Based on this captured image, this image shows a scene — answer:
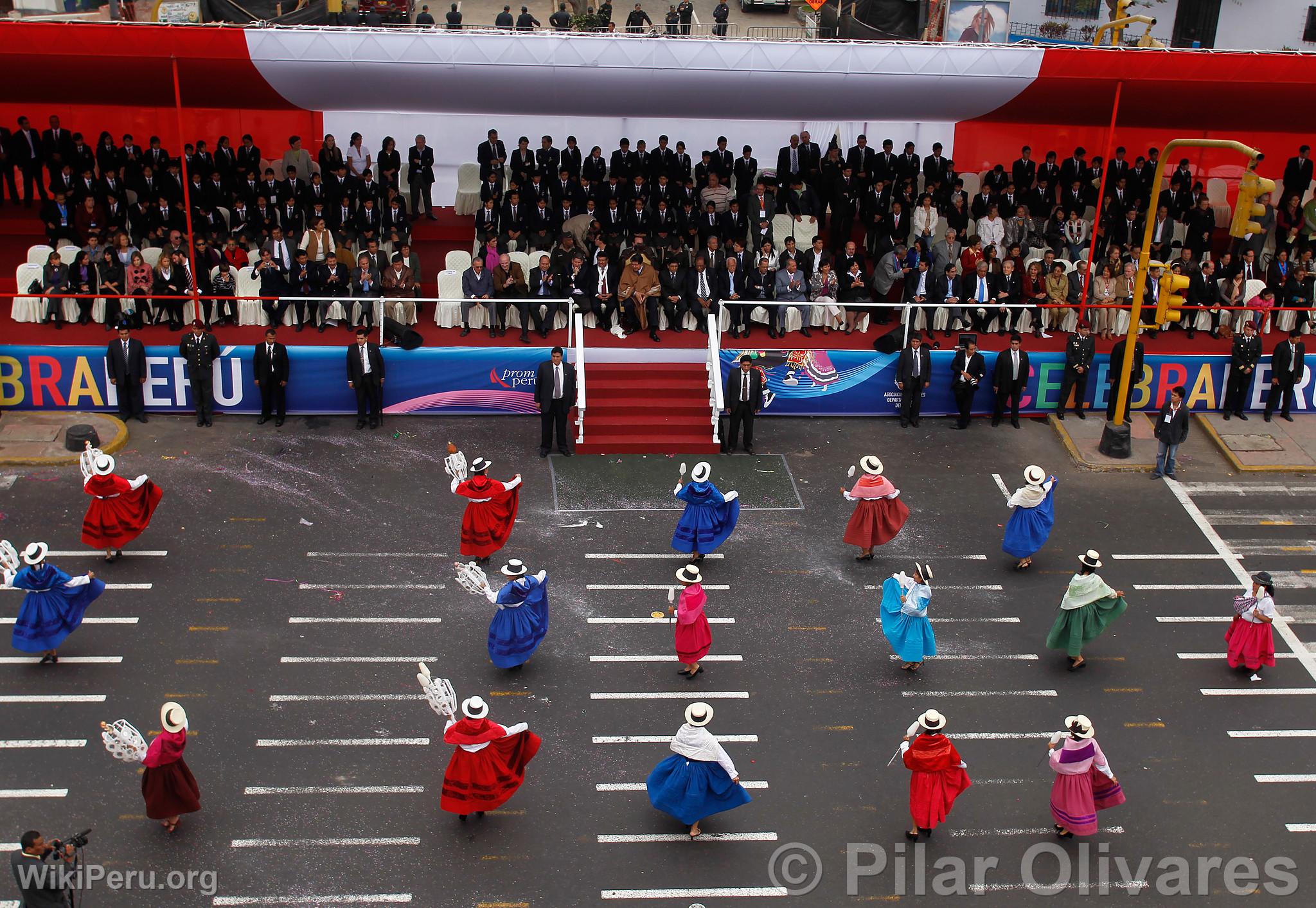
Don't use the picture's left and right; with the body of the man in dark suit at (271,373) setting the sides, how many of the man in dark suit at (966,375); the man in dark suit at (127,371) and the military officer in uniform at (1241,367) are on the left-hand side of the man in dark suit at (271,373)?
2

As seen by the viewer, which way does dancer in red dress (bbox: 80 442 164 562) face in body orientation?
away from the camera

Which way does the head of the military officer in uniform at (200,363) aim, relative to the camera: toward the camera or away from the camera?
toward the camera

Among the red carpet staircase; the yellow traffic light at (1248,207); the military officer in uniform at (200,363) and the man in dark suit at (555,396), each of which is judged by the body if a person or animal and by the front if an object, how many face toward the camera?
3

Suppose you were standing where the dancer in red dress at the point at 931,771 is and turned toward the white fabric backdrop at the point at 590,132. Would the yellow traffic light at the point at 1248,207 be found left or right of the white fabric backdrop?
right

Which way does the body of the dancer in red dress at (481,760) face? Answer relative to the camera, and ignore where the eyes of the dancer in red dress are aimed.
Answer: away from the camera

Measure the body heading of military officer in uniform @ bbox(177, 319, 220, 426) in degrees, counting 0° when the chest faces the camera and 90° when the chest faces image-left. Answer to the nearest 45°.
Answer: approximately 0°

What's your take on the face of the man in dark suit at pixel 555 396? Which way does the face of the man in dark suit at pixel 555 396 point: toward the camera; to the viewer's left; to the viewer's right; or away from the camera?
toward the camera

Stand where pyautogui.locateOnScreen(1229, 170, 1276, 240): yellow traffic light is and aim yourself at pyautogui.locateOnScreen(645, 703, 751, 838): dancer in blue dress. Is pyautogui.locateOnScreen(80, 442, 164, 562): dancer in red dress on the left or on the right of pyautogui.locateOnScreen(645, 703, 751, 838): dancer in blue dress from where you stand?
right

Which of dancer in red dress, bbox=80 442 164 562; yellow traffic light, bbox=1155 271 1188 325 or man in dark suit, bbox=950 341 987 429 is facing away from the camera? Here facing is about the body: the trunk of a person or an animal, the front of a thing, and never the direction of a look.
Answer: the dancer in red dress

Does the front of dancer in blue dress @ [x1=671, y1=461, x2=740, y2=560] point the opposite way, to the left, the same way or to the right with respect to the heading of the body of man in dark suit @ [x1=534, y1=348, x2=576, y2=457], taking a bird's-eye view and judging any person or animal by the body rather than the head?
the opposite way

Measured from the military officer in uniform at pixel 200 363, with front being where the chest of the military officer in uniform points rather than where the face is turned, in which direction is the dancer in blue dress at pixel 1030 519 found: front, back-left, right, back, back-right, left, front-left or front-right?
front-left

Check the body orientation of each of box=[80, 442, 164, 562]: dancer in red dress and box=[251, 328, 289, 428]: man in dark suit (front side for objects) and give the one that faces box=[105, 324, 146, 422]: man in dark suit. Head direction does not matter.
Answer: the dancer in red dress

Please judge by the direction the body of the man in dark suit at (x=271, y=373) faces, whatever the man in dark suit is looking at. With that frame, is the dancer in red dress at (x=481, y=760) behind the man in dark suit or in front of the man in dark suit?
in front

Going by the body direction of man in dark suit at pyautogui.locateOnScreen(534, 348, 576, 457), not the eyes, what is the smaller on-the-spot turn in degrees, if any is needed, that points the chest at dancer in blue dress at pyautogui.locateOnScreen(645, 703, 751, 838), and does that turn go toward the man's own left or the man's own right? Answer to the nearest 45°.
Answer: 0° — they already face them

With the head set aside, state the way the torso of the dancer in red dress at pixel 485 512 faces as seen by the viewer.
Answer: away from the camera
